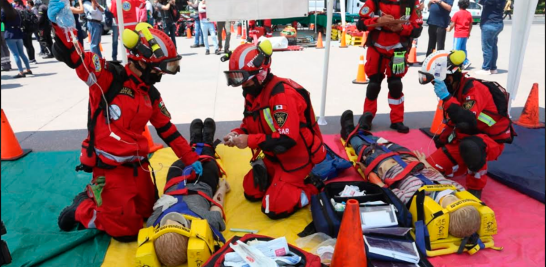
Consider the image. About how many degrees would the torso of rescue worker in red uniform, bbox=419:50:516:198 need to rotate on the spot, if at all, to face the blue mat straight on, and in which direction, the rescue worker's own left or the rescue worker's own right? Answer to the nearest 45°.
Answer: approximately 180°

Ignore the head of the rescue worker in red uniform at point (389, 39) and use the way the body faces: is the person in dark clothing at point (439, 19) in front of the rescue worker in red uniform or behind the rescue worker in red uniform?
behind

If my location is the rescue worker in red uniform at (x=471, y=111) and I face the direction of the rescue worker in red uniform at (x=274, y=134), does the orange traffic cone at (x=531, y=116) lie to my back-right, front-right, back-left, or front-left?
back-right

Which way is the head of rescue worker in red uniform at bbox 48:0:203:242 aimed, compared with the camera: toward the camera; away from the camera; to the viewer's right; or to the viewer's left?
to the viewer's right

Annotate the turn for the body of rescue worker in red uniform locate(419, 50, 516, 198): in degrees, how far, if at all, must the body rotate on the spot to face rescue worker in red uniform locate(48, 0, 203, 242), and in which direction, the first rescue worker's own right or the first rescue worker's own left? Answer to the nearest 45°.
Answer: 0° — they already face them

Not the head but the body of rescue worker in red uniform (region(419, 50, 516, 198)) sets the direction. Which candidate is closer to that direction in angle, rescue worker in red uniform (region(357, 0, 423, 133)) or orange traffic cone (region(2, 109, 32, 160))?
the orange traffic cone

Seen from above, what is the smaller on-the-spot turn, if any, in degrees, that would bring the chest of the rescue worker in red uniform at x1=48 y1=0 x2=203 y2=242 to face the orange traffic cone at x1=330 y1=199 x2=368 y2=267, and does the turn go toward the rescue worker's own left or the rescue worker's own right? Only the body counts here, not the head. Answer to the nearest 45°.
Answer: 0° — they already face it

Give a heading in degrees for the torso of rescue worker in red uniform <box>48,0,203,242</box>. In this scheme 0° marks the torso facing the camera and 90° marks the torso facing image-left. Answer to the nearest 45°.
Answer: approximately 315°

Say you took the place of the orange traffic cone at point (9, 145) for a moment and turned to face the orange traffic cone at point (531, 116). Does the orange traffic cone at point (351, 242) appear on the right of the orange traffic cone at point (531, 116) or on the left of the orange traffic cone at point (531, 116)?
right

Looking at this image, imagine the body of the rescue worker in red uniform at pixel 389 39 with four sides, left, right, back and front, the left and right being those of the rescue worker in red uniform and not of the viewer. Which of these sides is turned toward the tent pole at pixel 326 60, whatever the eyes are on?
right

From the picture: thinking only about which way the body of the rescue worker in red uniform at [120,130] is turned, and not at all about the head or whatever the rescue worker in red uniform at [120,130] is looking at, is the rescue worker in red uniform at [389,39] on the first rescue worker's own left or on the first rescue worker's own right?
on the first rescue worker's own left
